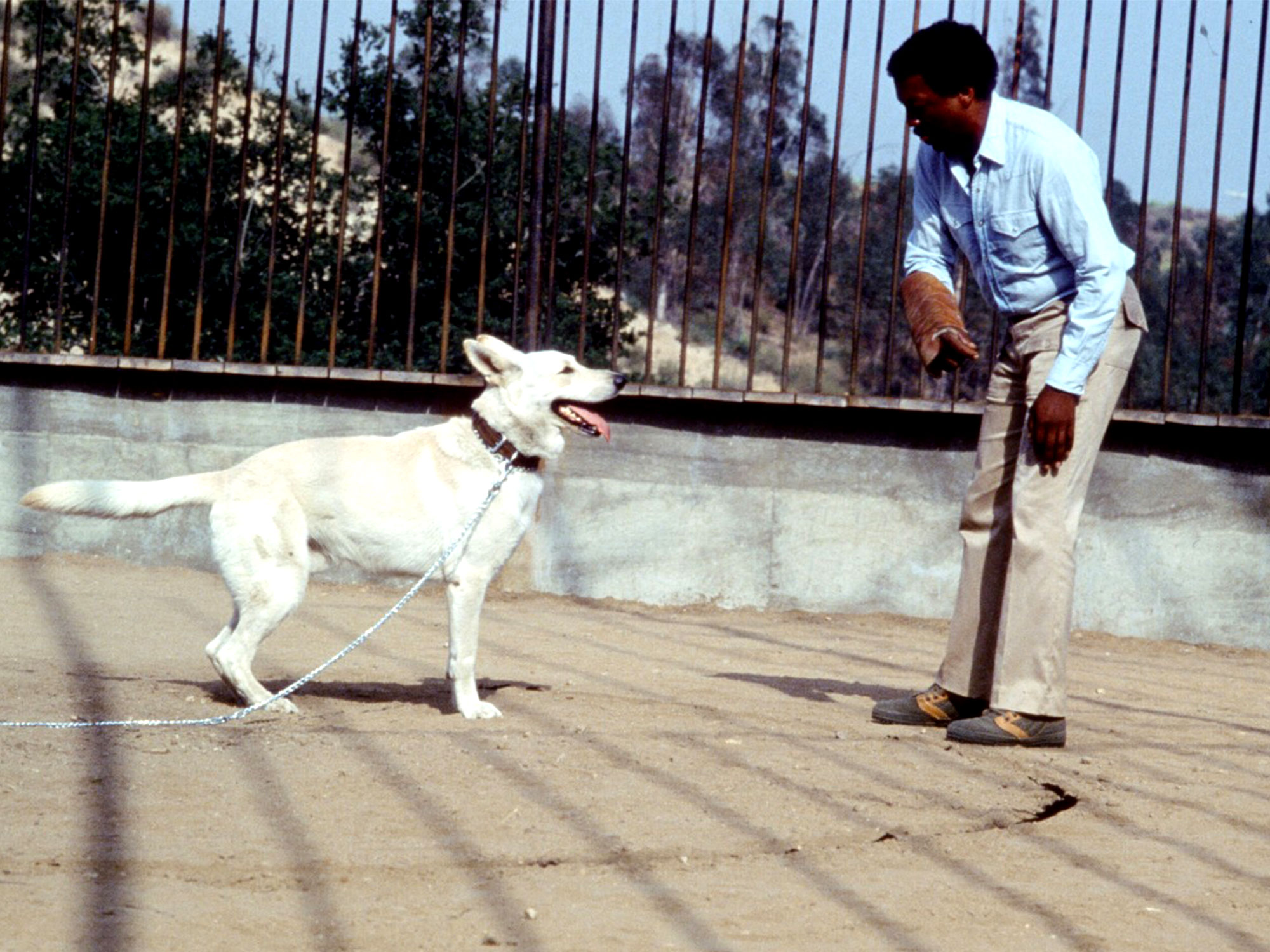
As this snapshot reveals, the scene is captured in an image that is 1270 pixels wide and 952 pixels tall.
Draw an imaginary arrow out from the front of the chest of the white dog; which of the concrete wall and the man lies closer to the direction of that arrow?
the man

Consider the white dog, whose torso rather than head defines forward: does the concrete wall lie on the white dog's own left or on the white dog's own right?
on the white dog's own left

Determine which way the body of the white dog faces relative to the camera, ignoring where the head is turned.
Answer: to the viewer's right
